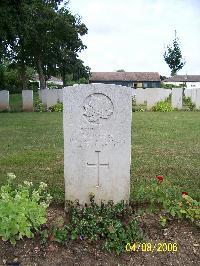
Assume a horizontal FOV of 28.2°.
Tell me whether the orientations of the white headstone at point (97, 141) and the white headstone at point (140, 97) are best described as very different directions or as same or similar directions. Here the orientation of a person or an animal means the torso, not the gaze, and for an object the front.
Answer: same or similar directions

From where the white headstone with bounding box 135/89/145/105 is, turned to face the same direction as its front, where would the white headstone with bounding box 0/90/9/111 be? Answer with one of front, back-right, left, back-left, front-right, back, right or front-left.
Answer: front-right

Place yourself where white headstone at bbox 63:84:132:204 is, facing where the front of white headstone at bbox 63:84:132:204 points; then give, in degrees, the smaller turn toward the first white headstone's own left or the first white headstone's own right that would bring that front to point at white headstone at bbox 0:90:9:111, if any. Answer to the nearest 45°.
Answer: approximately 180°

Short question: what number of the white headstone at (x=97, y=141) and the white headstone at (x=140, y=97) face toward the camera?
2

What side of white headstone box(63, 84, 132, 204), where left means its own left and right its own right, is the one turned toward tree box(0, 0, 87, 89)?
back

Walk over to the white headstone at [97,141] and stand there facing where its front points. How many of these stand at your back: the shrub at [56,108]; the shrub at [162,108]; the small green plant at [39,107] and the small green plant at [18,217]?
3

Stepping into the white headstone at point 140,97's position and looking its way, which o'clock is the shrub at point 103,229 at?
The shrub is roughly at 12 o'clock from the white headstone.

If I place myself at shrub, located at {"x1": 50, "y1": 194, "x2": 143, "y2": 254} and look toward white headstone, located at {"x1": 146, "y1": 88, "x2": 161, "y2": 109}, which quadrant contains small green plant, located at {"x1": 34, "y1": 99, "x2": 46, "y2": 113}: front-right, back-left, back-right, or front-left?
front-left

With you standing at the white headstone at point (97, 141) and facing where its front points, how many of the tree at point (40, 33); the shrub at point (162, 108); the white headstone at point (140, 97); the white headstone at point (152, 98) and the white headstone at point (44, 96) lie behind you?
5

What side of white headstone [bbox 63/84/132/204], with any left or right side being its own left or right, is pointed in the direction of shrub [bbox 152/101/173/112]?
back

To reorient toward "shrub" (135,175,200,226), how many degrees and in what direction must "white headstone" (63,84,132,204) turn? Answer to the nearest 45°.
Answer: approximately 90° to its left

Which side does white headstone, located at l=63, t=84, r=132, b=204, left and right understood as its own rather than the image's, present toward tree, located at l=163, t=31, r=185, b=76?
back

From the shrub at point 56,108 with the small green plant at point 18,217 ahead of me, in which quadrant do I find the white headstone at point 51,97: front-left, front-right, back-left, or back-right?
back-right

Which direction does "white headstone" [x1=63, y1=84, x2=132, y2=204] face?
toward the camera

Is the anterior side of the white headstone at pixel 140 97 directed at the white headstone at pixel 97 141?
yes

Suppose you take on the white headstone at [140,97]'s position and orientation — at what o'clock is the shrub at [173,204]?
The shrub is roughly at 12 o'clock from the white headstone.

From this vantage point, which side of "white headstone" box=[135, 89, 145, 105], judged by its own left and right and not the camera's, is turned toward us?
front

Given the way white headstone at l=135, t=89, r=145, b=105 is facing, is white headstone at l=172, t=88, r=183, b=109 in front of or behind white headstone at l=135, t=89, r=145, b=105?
in front
